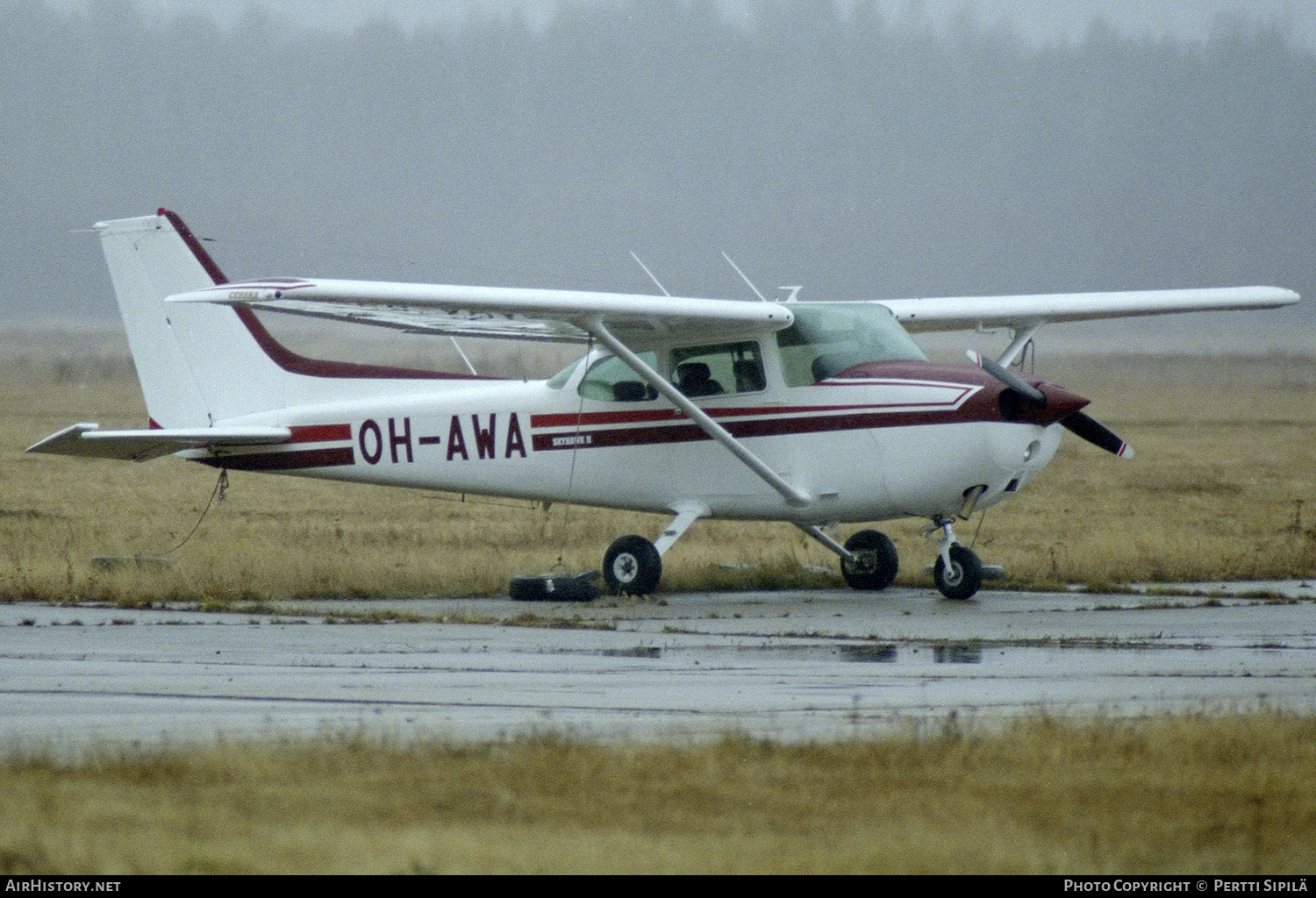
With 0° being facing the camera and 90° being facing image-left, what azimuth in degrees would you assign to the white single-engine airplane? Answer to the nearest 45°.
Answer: approximately 315°
